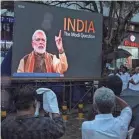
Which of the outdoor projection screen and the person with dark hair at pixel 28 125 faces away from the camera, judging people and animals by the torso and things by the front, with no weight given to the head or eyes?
the person with dark hair

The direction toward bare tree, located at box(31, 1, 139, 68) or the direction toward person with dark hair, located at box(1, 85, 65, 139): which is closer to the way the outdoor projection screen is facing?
the person with dark hair

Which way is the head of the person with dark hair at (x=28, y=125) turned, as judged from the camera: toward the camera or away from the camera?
away from the camera

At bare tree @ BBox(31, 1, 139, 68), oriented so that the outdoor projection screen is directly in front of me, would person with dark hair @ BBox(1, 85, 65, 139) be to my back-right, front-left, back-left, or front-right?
front-left

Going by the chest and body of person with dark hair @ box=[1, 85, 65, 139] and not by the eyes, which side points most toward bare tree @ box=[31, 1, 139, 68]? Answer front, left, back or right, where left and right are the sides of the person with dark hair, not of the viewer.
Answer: front

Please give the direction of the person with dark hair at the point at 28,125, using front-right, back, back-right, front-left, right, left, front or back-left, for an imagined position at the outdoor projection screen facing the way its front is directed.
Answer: front-right

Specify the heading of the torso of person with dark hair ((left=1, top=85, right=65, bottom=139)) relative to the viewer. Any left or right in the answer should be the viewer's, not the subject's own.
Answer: facing away from the viewer

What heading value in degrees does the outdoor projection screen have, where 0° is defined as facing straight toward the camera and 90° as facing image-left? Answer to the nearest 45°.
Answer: approximately 315°

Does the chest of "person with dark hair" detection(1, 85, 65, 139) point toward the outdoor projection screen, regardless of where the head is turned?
yes

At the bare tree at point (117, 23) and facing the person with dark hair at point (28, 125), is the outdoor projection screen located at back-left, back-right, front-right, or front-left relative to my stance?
front-right

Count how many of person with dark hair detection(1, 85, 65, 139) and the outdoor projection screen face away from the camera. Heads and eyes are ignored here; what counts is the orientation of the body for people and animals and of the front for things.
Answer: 1

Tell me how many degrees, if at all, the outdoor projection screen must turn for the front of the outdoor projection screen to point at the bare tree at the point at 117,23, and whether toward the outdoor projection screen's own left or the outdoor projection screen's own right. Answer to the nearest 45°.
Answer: approximately 90° to the outdoor projection screen's own left
